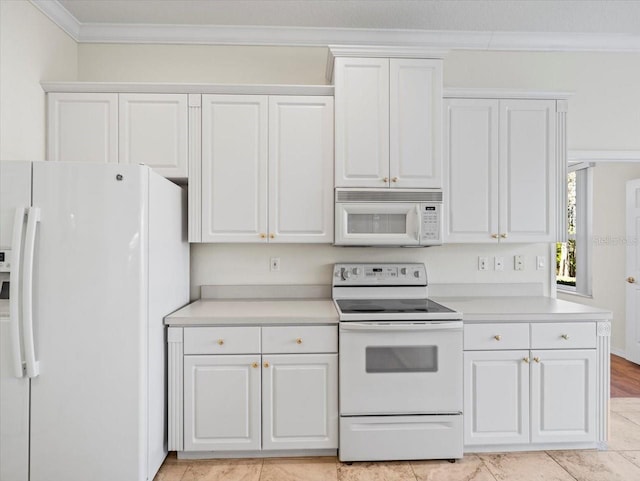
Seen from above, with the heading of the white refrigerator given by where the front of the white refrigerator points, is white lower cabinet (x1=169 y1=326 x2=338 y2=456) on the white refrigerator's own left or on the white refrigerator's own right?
on the white refrigerator's own left

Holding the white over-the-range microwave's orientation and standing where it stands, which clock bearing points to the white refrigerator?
The white refrigerator is roughly at 2 o'clock from the white over-the-range microwave.

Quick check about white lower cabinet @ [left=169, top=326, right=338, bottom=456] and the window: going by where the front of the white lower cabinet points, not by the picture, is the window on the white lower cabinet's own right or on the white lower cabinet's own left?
on the white lower cabinet's own left
